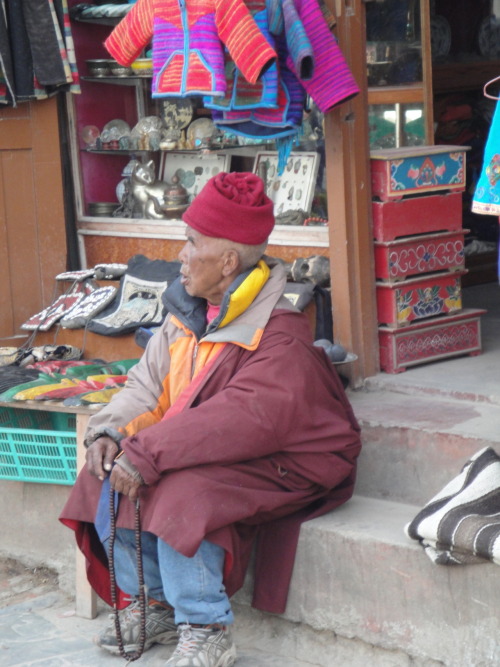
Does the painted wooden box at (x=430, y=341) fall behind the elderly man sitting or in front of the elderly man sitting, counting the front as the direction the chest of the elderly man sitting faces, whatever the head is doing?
behind

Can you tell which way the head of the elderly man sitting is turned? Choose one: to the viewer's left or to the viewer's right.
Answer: to the viewer's left

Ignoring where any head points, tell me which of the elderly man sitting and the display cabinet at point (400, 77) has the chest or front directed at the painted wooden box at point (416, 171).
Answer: the display cabinet

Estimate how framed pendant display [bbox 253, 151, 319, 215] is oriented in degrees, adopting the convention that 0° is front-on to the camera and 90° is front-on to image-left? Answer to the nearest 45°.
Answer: approximately 0°

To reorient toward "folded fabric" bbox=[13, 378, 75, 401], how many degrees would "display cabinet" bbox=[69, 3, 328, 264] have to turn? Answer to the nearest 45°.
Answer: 0° — it already faces it

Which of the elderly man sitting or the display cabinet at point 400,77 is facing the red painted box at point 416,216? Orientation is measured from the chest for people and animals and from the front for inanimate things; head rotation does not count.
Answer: the display cabinet

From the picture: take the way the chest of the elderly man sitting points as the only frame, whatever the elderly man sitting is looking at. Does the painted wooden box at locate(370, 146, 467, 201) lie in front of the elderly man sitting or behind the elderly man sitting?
behind

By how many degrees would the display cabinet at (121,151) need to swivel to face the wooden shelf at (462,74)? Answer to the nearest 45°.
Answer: approximately 135° to its left

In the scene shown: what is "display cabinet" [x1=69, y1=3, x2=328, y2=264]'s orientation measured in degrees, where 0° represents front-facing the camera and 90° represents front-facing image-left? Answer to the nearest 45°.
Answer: approximately 0°

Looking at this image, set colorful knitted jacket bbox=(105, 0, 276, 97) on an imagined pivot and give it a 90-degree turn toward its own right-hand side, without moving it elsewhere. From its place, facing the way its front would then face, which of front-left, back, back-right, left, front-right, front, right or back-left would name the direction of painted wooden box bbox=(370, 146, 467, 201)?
back

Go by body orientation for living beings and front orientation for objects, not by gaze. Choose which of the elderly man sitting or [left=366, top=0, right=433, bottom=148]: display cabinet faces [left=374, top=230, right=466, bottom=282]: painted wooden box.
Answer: the display cabinet

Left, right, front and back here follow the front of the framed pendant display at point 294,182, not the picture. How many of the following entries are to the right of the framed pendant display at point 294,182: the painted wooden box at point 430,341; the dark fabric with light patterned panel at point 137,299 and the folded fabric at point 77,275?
2

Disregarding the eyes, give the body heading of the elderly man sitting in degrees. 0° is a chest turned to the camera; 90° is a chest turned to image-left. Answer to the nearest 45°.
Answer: approximately 45°

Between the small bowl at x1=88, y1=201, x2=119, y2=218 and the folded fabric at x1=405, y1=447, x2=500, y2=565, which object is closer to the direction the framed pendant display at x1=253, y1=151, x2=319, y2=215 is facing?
the folded fabric

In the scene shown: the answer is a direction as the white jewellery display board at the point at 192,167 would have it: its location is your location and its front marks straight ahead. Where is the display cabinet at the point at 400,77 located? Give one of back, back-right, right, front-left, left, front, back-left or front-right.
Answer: left

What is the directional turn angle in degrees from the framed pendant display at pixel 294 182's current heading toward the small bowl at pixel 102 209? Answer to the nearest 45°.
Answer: approximately 135° to its right
